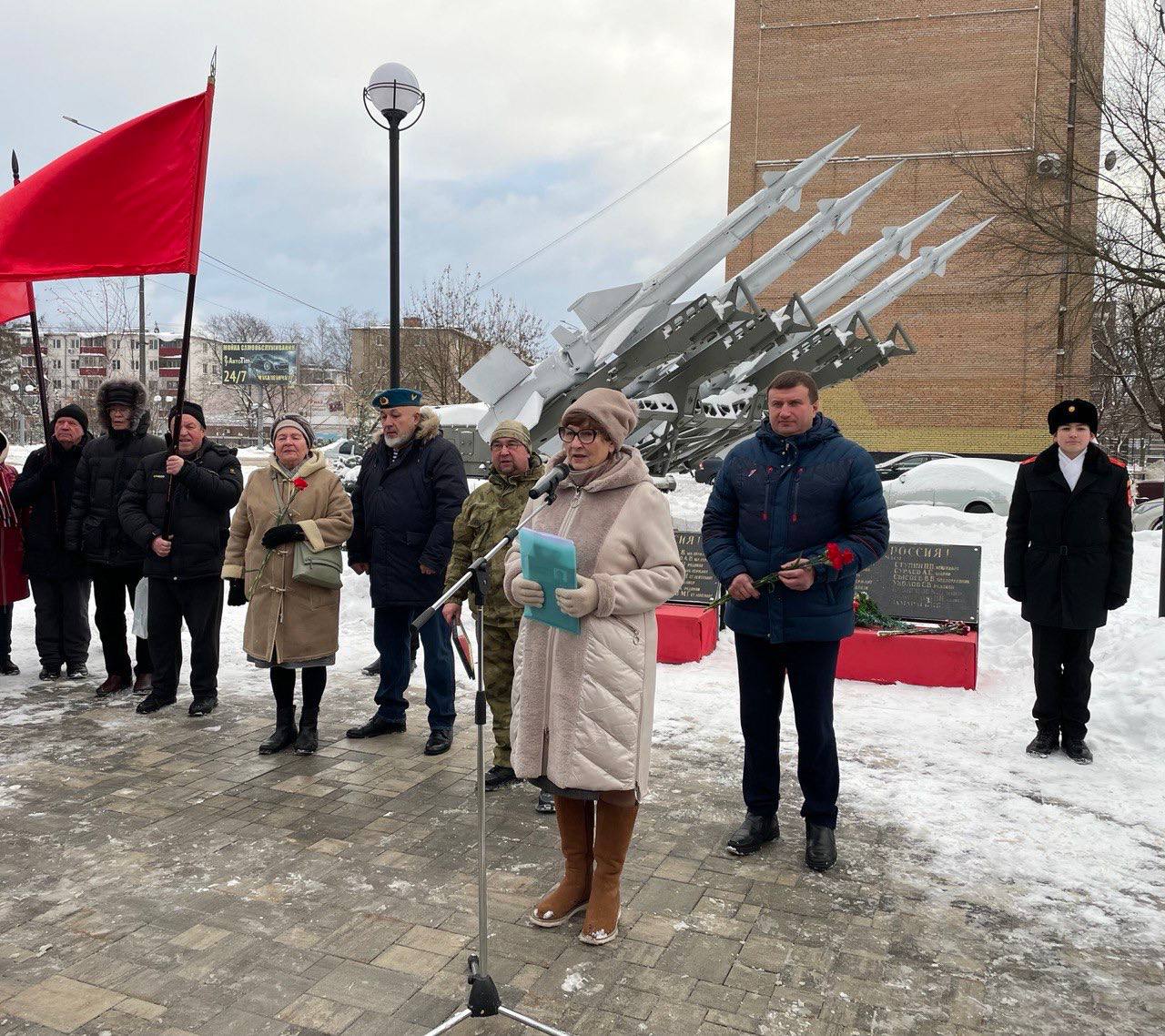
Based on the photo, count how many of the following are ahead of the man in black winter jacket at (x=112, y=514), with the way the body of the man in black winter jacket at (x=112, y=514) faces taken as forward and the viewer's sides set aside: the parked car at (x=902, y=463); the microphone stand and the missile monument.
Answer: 1

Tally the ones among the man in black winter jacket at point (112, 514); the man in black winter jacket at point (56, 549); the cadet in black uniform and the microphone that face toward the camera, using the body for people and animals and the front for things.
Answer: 3

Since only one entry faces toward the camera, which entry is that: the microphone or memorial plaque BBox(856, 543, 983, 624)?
the memorial plaque

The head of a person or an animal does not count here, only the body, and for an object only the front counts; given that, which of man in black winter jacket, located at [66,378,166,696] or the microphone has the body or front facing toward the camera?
the man in black winter jacket

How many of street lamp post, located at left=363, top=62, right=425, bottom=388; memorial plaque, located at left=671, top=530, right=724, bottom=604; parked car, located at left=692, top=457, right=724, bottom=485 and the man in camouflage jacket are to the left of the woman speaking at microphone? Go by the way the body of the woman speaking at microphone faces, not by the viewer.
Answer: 0

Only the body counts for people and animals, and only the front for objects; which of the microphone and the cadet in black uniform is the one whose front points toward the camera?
the cadet in black uniform

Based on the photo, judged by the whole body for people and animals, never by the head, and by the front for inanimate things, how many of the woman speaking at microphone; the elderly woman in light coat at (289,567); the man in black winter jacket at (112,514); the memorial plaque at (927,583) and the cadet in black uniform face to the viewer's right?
0

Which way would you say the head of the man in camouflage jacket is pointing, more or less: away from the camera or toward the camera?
toward the camera

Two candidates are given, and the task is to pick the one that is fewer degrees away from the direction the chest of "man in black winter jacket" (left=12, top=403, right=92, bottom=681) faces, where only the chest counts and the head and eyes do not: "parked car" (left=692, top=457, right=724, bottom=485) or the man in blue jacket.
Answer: the man in blue jacket

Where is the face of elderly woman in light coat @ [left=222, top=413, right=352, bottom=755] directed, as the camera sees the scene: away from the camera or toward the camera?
toward the camera

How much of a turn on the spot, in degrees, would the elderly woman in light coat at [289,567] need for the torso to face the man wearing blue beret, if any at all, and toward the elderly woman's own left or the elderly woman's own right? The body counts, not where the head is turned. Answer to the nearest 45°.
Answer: approximately 90° to the elderly woman's own left

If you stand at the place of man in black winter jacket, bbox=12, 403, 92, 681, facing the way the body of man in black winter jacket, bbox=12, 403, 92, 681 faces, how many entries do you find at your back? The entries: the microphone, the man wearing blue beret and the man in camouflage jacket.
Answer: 0

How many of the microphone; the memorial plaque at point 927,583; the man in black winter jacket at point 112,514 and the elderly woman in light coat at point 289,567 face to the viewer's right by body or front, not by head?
1

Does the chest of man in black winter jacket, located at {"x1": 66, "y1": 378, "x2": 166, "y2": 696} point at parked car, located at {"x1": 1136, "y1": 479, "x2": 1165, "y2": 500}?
no

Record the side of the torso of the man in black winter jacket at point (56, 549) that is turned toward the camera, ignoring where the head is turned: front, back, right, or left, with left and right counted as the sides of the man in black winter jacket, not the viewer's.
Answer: front

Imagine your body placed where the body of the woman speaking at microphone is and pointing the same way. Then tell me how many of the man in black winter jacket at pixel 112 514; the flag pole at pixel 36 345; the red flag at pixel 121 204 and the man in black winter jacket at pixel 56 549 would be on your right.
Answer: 4

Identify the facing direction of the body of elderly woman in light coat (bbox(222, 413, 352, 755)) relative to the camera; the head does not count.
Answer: toward the camera
